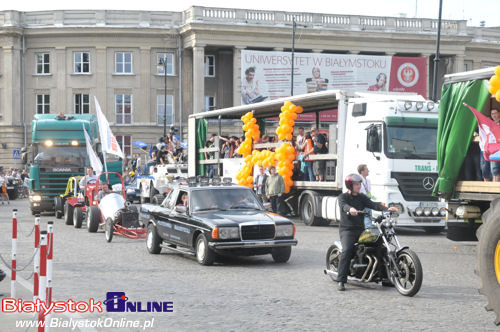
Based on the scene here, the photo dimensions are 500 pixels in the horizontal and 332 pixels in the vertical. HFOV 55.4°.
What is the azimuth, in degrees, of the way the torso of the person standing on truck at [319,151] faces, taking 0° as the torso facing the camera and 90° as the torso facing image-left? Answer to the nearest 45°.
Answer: approximately 45°

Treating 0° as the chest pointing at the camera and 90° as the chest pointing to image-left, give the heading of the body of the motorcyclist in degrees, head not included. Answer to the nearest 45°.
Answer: approximately 315°

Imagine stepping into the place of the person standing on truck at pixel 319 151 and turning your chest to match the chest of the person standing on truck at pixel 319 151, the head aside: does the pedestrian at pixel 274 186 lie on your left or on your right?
on your right

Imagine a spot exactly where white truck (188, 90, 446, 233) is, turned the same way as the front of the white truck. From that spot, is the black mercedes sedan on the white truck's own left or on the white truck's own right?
on the white truck's own right

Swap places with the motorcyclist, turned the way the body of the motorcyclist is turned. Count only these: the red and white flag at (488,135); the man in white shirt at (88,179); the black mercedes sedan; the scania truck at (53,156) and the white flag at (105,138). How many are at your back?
4

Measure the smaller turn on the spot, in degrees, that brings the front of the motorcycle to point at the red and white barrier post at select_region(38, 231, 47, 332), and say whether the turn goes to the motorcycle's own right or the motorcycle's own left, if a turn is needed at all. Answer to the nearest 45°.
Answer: approximately 90° to the motorcycle's own right

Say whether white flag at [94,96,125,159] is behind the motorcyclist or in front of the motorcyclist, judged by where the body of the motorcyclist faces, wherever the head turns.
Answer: behind

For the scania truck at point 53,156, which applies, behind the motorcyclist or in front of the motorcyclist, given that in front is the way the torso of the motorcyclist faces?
behind

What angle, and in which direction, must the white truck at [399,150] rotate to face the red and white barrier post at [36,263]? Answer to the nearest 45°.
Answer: approximately 90° to its right

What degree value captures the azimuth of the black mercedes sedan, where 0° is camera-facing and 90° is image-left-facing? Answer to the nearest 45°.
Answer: approximately 315°

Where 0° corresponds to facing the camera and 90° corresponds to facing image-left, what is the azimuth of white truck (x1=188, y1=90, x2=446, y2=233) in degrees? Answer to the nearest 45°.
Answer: approximately 315°

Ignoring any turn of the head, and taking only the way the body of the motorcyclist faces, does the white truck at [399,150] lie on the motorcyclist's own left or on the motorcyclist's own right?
on the motorcyclist's own left
